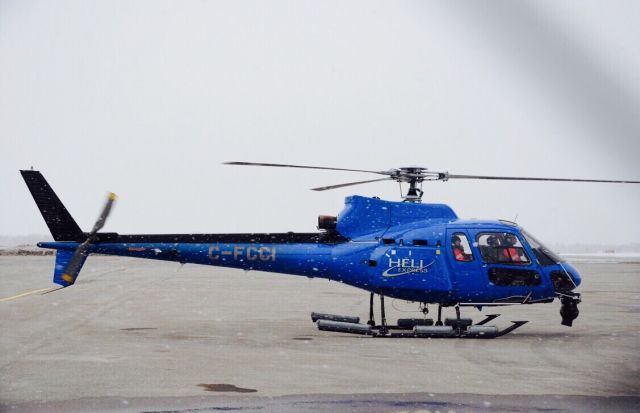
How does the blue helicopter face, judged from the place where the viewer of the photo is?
facing to the right of the viewer
